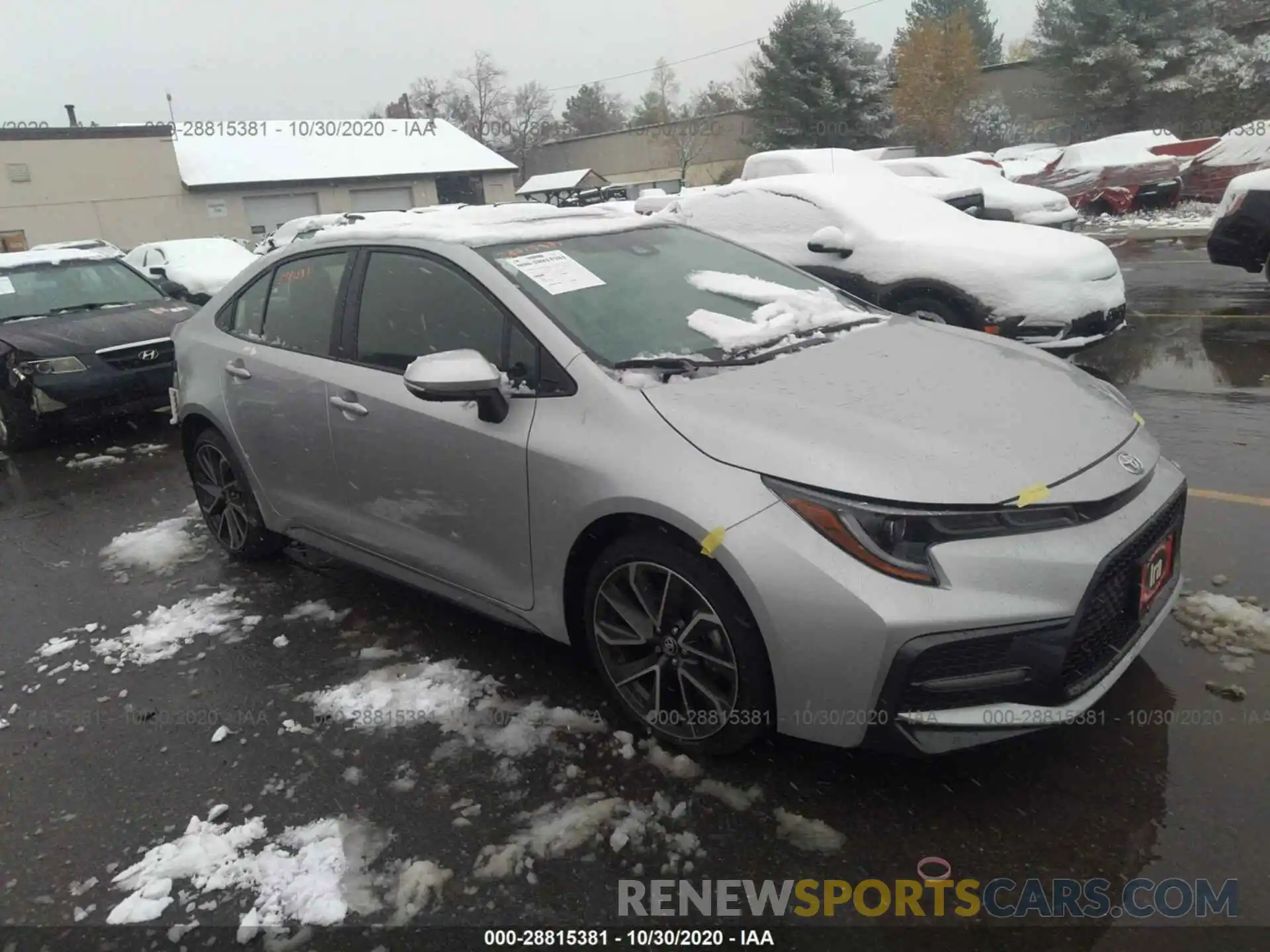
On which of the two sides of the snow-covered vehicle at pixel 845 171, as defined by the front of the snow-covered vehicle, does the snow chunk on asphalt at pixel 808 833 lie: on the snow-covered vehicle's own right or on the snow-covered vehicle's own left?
on the snow-covered vehicle's own right

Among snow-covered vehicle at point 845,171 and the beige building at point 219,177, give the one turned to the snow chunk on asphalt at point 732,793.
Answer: the beige building

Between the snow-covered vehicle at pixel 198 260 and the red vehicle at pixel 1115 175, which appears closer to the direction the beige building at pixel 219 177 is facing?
the snow-covered vehicle

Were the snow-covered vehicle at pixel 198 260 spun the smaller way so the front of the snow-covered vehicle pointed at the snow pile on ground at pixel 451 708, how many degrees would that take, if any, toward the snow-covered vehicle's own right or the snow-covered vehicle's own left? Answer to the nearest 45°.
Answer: approximately 45° to the snow-covered vehicle's own right

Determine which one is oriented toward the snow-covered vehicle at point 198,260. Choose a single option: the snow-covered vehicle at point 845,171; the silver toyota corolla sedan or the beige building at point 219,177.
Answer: the beige building

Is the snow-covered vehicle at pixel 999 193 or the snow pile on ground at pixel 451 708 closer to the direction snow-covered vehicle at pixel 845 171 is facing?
the snow-covered vehicle

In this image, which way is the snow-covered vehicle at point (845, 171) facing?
to the viewer's right

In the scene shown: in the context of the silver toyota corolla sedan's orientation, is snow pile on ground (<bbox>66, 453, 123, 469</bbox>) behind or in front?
behind

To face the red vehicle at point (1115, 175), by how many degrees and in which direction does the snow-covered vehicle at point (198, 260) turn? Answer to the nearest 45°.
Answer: approximately 45° to its left

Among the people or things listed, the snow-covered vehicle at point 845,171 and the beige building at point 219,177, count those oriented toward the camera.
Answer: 1

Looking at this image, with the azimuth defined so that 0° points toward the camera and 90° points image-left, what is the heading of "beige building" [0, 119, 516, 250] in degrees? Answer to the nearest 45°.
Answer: approximately 0°

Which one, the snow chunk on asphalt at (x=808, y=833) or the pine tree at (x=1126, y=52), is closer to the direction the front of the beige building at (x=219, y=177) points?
the snow chunk on asphalt

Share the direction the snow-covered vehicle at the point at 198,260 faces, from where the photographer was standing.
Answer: facing the viewer and to the right of the viewer

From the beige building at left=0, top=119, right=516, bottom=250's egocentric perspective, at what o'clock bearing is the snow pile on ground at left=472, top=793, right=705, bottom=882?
The snow pile on ground is roughly at 12 o'clock from the beige building.

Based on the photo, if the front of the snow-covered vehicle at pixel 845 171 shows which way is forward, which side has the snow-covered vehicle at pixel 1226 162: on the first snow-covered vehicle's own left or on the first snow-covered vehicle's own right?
on the first snow-covered vehicle's own left
